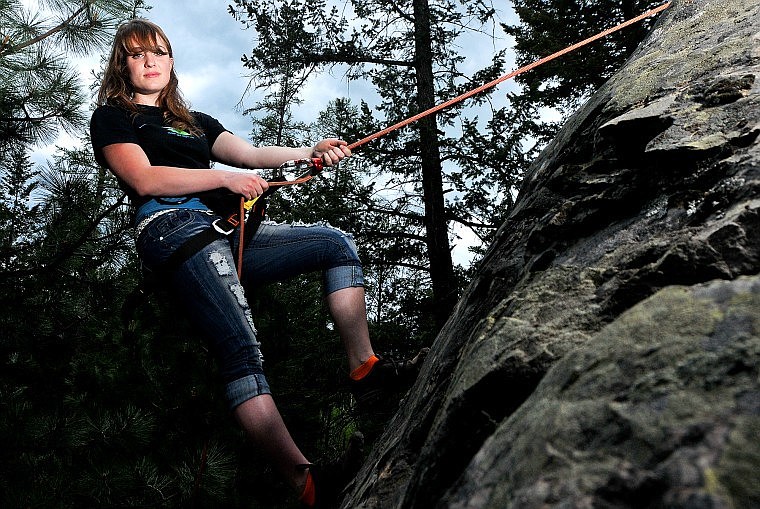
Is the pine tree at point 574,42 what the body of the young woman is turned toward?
no

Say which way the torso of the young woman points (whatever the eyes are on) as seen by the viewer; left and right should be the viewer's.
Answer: facing the viewer and to the right of the viewer

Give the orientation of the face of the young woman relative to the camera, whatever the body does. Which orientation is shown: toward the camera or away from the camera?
toward the camera
